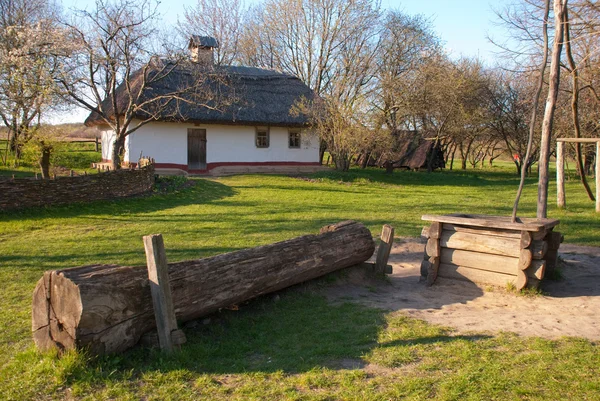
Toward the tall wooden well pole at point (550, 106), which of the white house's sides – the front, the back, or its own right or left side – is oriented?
front

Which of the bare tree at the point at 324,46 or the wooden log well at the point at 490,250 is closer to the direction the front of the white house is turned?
the wooden log well

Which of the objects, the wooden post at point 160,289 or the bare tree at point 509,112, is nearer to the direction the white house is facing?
the wooden post

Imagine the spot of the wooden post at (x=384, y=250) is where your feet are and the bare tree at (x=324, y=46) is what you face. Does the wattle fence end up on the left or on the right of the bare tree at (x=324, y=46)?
left

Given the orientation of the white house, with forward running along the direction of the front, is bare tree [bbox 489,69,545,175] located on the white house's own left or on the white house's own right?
on the white house's own left

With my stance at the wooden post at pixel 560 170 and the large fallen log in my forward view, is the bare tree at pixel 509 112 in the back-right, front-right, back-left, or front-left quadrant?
back-right

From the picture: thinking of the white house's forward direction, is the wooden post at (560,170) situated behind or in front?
in front

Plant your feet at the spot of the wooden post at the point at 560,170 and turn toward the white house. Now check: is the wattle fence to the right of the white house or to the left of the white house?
left

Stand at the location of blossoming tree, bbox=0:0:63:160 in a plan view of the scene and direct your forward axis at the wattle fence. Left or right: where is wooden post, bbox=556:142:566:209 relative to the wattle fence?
left

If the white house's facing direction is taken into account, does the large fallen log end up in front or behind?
in front

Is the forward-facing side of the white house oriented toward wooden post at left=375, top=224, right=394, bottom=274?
yes

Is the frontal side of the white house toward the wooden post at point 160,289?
yes

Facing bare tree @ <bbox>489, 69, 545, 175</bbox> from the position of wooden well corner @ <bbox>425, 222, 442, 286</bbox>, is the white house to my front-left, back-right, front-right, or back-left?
front-left

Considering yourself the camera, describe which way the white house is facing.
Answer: facing the viewer

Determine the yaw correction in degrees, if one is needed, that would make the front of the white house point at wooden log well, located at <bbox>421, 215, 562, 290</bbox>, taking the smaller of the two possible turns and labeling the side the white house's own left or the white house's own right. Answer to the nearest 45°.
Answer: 0° — it already faces it
